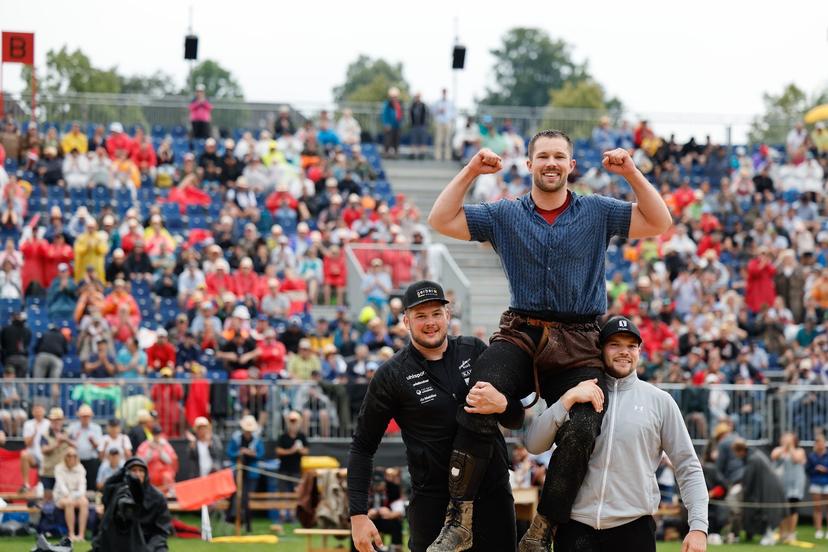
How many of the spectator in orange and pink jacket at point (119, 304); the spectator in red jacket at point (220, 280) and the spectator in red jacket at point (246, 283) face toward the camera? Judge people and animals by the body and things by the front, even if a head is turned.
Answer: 3

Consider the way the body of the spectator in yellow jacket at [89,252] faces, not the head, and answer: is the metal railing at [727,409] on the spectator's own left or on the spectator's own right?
on the spectator's own left

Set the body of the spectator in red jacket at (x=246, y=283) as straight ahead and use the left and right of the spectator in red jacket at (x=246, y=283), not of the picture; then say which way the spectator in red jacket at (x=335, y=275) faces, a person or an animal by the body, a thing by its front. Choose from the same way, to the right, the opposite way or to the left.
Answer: the same way

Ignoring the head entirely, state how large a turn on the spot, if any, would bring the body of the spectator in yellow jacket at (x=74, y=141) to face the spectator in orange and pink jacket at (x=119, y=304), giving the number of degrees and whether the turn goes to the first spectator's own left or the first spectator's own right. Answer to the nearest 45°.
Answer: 0° — they already face them

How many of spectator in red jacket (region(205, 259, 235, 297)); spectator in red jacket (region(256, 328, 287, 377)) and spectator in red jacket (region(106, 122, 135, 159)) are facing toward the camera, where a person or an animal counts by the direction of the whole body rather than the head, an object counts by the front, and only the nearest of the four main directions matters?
3

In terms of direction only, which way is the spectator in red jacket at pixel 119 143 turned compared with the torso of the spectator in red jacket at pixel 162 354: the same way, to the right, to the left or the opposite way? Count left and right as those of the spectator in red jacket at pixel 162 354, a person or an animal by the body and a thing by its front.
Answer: the same way

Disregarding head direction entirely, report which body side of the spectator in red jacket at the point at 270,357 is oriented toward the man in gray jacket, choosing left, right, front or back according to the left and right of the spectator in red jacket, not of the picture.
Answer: front

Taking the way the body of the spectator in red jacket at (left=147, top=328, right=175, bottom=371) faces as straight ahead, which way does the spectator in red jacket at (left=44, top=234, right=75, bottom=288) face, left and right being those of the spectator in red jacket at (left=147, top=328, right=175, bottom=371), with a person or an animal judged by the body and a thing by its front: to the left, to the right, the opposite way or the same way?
the same way

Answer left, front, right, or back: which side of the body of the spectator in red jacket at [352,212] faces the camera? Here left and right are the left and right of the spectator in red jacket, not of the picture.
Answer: front

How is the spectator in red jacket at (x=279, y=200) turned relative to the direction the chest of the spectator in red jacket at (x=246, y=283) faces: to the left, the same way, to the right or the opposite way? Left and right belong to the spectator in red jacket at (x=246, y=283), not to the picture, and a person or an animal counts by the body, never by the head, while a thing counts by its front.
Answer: the same way

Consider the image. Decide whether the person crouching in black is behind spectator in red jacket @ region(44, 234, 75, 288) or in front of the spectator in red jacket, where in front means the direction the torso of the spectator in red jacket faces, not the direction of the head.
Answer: in front

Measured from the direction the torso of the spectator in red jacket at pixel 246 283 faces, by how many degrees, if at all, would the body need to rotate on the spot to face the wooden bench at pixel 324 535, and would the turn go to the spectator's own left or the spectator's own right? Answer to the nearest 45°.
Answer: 0° — they already face it

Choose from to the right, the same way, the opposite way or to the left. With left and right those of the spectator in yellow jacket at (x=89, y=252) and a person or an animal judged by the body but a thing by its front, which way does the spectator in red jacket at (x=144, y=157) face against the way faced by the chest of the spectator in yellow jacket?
the same way

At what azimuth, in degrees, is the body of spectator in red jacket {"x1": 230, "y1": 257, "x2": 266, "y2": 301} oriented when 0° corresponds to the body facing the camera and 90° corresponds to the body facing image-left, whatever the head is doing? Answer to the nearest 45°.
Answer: approximately 0°

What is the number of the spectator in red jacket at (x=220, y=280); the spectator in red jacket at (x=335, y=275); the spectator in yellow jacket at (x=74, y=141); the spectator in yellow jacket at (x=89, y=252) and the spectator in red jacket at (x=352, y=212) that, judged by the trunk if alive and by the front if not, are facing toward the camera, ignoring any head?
5

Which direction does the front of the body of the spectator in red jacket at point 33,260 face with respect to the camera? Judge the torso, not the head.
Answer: toward the camera

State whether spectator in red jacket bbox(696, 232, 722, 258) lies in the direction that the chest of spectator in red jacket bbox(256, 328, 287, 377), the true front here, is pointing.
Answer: no

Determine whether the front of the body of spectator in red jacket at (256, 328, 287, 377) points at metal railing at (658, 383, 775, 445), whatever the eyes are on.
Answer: no

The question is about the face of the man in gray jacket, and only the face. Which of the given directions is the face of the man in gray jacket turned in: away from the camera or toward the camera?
toward the camera

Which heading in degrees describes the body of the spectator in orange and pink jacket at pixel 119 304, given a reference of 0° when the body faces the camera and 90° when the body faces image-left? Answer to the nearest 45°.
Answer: approximately 0°
